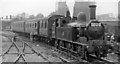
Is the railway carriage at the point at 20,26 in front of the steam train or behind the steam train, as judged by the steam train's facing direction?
behind

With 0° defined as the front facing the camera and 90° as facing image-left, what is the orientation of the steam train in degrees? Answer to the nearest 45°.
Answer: approximately 315°
